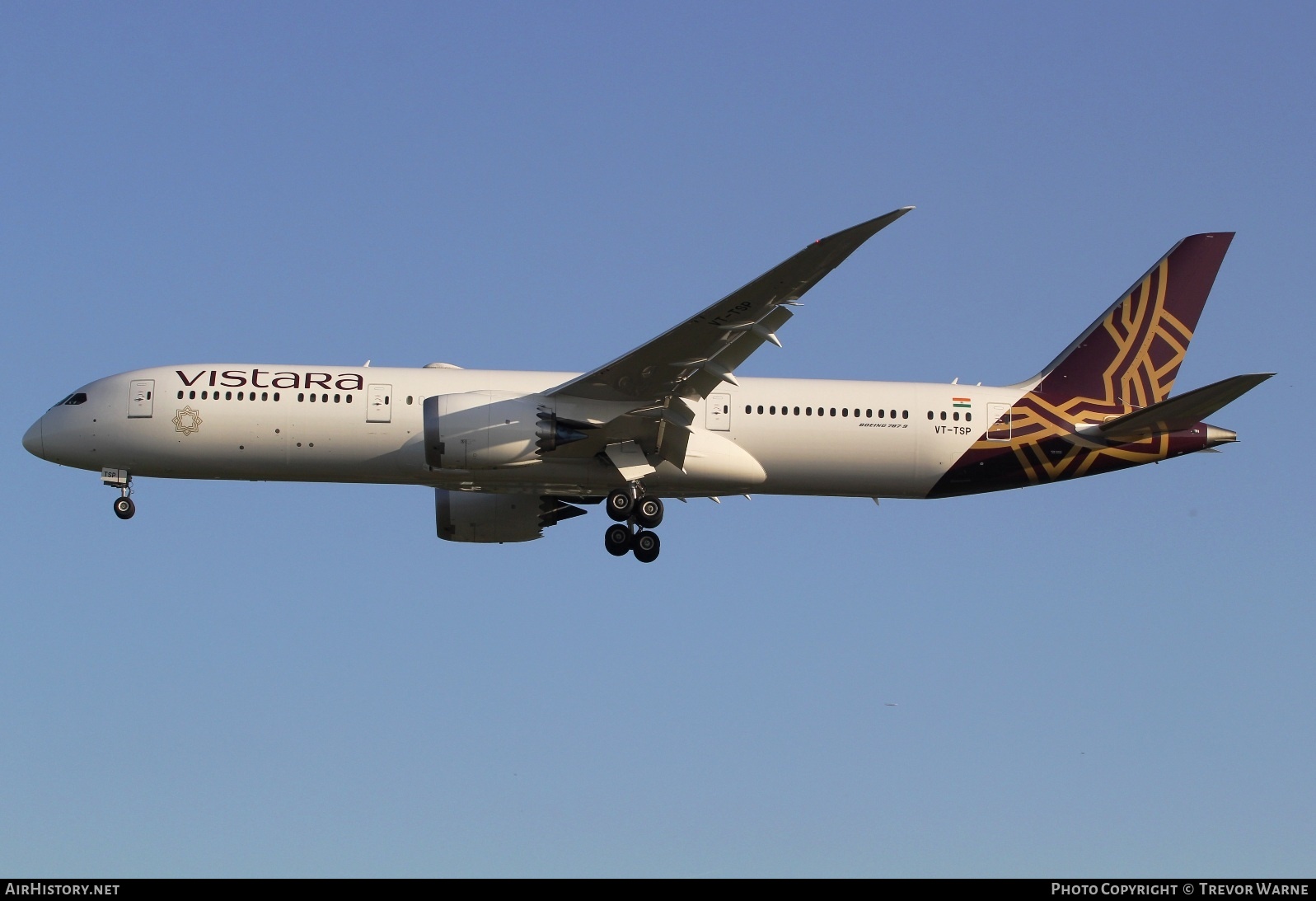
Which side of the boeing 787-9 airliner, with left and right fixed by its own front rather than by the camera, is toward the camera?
left
